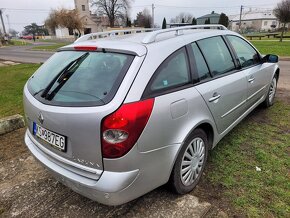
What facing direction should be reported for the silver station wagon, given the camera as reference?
facing away from the viewer and to the right of the viewer
